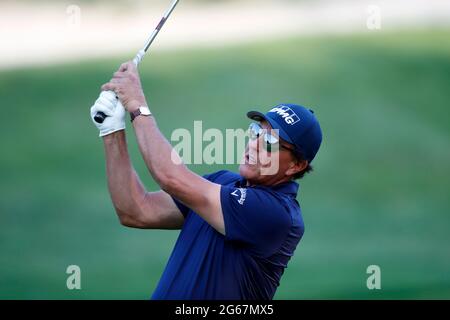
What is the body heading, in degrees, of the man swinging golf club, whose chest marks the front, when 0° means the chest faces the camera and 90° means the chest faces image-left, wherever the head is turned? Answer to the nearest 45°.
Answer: approximately 90°
